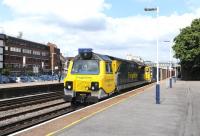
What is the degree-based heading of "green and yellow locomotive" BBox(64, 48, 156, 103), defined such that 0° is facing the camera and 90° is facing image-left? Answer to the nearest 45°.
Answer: approximately 45°

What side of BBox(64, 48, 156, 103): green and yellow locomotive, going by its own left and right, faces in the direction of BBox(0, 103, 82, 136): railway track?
front
